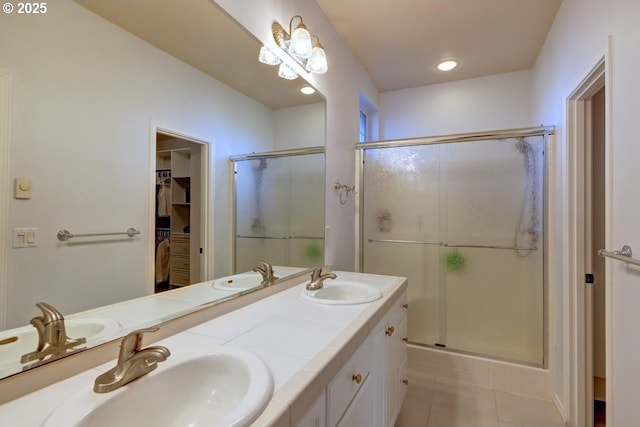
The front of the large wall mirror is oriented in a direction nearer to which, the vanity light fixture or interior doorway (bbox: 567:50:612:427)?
the interior doorway

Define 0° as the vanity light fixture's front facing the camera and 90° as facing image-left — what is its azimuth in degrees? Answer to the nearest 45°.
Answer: approximately 315°

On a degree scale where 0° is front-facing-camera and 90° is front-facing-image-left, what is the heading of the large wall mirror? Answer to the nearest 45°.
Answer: approximately 315°

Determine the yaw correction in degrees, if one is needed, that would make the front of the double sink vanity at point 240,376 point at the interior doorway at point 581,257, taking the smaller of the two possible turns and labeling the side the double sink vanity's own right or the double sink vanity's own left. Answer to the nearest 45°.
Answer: approximately 45° to the double sink vanity's own left
